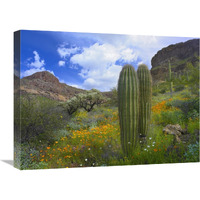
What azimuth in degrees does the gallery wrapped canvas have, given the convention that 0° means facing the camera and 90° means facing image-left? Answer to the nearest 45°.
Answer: approximately 315°
